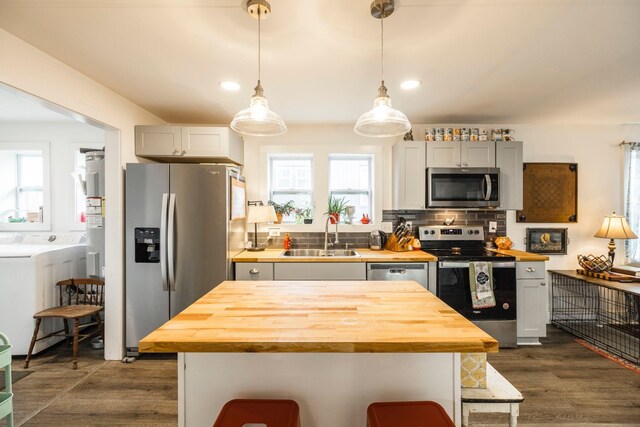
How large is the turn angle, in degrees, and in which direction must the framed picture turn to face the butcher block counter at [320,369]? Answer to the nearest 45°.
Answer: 0° — it already faces it

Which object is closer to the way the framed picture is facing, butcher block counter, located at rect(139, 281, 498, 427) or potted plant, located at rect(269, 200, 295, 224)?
the butcher block counter

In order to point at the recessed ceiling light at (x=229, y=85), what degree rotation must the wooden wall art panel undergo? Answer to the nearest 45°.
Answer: approximately 45° to its right

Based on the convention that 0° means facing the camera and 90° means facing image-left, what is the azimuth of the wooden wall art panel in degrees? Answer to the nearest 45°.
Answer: approximately 0°

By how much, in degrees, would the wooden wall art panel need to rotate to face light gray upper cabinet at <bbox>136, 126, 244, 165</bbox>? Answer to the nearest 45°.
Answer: approximately 45° to its right

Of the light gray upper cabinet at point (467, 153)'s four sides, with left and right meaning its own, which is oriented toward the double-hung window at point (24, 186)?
right

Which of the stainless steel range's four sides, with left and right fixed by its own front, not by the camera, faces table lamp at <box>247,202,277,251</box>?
right
